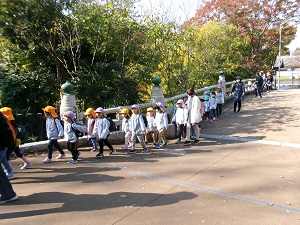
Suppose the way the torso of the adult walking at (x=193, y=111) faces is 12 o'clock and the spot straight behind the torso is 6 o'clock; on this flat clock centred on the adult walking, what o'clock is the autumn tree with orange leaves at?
The autumn tree with orange leaves is roughly at 5 o'clock from the adult walking.

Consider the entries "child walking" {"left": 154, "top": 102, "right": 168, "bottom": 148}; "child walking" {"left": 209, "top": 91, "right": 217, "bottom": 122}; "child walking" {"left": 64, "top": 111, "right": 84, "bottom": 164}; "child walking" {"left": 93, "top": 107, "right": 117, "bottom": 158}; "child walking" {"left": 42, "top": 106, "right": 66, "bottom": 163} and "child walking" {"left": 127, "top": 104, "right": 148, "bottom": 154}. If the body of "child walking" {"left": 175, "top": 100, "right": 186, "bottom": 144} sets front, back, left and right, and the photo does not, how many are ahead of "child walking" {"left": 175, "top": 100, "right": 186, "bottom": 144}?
5

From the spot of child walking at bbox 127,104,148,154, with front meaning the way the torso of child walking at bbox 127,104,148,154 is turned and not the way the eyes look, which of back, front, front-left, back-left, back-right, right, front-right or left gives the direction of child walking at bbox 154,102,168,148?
back

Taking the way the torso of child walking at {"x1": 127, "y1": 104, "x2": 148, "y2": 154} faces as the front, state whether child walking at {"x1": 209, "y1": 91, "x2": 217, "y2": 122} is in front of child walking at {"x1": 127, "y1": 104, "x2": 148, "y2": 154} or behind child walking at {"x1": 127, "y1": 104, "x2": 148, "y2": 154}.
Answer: behind

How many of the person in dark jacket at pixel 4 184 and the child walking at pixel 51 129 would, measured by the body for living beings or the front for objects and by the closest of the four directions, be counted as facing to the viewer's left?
2

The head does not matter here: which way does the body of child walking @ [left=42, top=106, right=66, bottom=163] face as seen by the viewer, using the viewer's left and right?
facing to the left of the viewer

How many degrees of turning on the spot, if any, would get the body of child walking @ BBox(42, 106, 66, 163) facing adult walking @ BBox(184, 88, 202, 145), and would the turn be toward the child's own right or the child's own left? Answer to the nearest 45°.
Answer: approximately 180°

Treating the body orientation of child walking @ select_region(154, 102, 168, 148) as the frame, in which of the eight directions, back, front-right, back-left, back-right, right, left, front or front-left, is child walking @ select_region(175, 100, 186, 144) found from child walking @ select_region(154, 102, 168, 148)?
back

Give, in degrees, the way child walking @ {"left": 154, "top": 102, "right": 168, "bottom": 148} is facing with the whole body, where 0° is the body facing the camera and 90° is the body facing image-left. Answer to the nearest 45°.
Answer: approximately 45°

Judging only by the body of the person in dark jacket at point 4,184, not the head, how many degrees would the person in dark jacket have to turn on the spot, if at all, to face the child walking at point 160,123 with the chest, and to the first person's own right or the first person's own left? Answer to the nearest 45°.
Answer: approximately 135° to the first person's own right

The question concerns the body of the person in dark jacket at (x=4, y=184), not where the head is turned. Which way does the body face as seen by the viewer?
to the viewer's left
